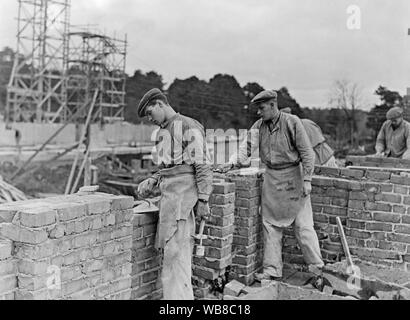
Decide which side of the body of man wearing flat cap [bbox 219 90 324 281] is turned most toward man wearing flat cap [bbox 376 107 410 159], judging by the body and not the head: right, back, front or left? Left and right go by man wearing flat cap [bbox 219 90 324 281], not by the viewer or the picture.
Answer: back

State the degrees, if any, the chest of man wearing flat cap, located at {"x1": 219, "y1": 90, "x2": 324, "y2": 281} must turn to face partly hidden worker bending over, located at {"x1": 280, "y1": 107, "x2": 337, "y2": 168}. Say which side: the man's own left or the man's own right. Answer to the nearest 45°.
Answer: approximately 135° to the man's own right

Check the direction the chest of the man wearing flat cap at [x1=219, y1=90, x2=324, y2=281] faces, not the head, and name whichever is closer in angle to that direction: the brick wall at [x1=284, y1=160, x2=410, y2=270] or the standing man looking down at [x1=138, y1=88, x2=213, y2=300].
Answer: the standing man looking down

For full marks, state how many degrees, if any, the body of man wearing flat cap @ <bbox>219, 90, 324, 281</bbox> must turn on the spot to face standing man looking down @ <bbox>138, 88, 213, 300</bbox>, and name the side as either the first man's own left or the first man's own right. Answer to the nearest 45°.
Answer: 0° — they already face them

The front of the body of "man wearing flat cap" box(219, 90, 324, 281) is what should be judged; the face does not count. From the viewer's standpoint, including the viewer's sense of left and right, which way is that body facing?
facing the viewer and to the left of the viewer

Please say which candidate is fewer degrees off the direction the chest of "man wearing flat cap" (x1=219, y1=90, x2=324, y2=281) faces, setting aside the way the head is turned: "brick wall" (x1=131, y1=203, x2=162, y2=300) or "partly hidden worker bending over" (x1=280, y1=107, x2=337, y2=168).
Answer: the brick wall

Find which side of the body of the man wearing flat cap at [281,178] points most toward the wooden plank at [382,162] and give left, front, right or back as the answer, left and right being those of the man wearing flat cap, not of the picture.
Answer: back

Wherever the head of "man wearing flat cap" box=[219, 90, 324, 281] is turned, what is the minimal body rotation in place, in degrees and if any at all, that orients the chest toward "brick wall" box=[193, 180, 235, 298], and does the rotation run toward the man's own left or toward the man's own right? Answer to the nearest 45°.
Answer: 0° — they already face it

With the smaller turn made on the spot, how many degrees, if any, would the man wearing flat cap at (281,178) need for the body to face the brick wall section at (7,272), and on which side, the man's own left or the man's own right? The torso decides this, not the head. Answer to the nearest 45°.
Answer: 0° — they already face it
